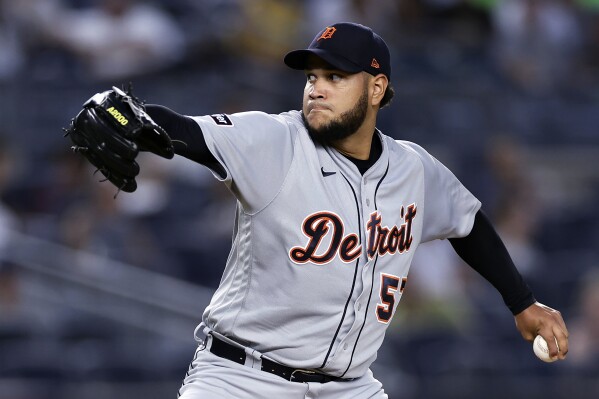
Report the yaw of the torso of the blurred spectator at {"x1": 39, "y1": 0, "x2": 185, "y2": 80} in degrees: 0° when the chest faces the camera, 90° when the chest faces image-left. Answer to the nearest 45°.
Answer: approximately 0°

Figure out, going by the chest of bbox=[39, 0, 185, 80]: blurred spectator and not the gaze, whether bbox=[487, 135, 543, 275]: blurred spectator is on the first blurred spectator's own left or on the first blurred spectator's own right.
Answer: on the first blurred spectator's own left

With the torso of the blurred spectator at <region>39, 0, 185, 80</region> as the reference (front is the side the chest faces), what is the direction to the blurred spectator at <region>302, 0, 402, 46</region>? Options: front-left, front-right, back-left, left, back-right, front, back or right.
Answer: left

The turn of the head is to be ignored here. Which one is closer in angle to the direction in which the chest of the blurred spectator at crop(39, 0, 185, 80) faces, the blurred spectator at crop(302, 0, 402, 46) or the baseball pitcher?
the baseball pitcher

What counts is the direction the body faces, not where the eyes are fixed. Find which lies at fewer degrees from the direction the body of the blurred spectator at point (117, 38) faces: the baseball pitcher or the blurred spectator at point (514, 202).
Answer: the baseball pitcher

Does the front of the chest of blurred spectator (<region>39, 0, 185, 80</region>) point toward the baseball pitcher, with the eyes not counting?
yes

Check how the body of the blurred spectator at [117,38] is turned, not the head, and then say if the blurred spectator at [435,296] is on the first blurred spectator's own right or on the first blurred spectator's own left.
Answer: on the first blurred spectator's own left

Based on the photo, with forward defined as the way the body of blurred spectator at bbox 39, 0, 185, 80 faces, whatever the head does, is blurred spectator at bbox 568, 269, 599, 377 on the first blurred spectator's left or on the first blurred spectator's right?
on the first blurred spectator's left

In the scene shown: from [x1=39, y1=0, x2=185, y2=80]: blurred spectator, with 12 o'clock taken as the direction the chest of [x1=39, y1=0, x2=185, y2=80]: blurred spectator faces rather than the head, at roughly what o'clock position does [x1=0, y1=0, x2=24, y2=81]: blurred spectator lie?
[x1=0, y1=0, x2=24, y2=81]: blurred spectator is roughly at 3 o'clock from [x1=39, y1=0, x2=185, y2=80]: blurred spectator.
